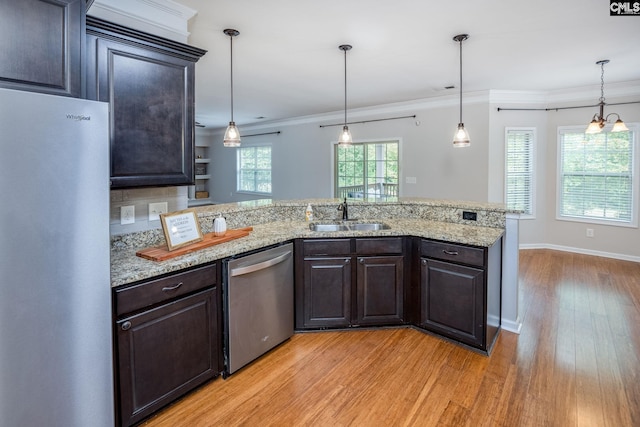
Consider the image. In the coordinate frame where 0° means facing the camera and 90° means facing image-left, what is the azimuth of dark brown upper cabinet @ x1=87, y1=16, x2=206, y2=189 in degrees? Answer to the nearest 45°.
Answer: approximately 315°

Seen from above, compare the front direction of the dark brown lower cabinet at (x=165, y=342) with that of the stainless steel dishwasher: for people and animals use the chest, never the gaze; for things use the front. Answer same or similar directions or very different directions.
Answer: same or similar directions

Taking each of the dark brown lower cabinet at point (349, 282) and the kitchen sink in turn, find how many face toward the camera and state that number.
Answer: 2

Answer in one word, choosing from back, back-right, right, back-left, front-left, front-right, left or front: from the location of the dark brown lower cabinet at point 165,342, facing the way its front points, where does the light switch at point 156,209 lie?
back-left

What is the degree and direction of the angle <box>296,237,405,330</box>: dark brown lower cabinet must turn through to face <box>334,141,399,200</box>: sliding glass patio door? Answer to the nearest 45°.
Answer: approximately 180°

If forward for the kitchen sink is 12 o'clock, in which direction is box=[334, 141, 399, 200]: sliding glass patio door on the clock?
The sliding glass patio door is roughly at 6 o'clock from the kitchen sink.

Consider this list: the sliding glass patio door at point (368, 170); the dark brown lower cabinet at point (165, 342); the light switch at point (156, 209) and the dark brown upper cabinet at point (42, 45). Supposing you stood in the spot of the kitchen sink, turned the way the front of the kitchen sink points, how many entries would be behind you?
1

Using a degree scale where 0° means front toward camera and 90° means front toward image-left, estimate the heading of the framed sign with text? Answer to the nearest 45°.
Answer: approximately 315°

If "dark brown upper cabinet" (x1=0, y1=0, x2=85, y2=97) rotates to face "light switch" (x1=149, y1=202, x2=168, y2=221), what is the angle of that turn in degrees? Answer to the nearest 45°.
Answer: approximately 90° to its left

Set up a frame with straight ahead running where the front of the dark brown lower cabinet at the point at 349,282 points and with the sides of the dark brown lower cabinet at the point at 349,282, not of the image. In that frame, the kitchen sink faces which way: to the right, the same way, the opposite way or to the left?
the same way

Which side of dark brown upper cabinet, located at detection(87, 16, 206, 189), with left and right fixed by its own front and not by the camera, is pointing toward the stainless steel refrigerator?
right

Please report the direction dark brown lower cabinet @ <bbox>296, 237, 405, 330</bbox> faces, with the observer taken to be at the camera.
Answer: facing the viewer

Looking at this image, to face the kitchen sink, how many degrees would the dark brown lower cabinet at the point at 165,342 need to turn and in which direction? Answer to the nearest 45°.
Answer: approximately 90° to its left

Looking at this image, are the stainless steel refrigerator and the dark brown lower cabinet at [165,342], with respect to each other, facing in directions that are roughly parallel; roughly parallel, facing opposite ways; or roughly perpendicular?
roughly parallel

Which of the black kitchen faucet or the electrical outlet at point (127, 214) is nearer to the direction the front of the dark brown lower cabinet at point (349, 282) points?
the electrical outlet

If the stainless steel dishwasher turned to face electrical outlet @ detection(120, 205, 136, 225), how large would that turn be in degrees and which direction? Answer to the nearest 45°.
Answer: approximately 135° to its right
